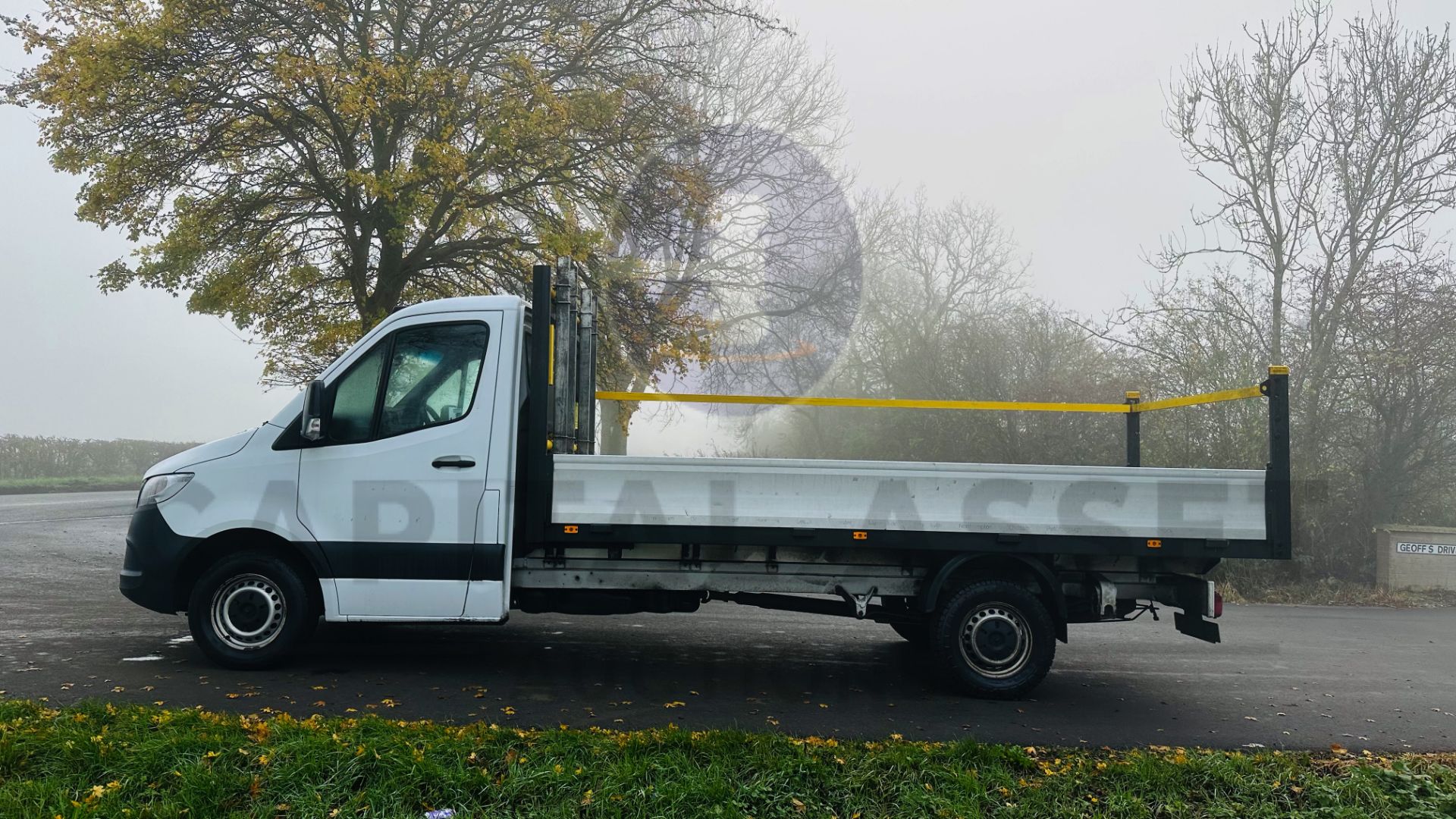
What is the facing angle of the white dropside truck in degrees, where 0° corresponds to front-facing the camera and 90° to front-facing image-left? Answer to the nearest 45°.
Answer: approximately 90°

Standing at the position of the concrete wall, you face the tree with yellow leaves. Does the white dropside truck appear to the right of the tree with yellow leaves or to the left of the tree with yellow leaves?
left

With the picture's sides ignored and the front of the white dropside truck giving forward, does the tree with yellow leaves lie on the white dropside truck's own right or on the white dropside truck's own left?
on the white dropside truck's own right

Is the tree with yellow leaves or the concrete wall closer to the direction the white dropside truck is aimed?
the tree with yellow leaves

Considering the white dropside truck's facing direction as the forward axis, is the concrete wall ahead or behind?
behind
